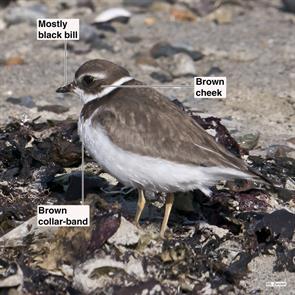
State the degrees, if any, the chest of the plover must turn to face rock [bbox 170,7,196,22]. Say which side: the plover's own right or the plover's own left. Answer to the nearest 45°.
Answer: approximately 90° to the plover's own right

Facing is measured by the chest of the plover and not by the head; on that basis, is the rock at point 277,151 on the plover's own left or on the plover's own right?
on the plover's own right

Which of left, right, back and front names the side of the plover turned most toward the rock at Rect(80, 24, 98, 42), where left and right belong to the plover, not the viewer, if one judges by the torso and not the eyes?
right

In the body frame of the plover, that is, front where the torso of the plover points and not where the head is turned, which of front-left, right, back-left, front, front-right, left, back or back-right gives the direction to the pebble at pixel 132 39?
right

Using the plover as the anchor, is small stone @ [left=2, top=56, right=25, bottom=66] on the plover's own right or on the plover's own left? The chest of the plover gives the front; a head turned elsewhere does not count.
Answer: on the plover's own right

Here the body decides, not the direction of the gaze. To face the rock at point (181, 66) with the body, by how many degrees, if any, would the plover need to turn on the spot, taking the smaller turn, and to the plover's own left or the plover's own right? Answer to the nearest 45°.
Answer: approximately 90° to the plover's own right

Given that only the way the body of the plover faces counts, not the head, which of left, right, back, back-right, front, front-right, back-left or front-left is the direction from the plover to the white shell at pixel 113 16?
right

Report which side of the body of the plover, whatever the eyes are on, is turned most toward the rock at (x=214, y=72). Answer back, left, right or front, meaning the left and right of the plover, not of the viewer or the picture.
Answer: right

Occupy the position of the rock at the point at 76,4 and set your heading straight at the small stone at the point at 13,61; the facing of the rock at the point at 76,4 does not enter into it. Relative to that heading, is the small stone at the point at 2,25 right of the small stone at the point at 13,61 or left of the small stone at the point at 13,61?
right

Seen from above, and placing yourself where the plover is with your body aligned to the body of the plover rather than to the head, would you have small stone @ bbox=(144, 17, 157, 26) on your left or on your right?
on your right

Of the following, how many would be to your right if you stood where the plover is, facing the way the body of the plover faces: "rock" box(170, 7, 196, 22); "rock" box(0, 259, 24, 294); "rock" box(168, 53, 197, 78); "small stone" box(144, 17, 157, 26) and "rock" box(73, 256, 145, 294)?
3

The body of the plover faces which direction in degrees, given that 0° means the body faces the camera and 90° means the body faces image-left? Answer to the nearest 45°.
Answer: approximately 90°
